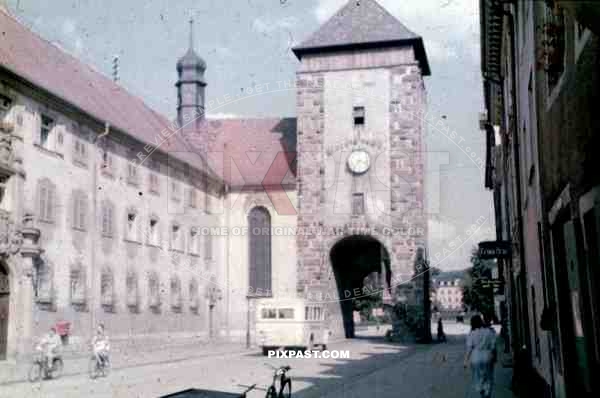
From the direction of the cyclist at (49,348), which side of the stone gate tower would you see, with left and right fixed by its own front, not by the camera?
front

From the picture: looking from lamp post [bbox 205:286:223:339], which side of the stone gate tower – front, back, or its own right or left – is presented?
right

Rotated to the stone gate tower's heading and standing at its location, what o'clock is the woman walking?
The woman walking is roughly at 12 o'clock from the stone gate tower.

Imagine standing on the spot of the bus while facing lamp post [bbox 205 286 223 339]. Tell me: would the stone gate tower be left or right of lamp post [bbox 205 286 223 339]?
right

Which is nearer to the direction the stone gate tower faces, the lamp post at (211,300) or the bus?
the bus

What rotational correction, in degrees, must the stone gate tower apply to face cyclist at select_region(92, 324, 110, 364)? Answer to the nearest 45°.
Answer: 0° — it already faces them

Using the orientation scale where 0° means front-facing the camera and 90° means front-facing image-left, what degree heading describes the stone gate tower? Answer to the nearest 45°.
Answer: approximately 0°
